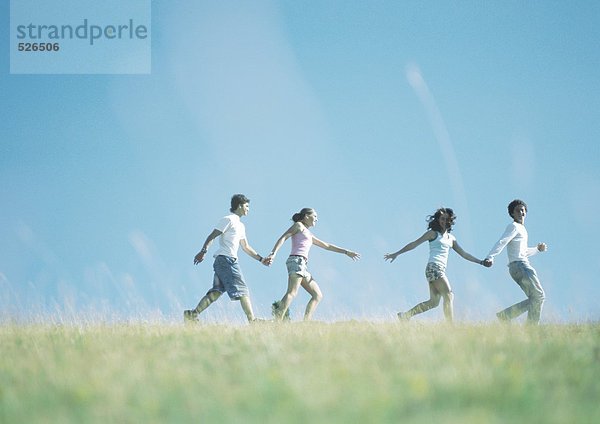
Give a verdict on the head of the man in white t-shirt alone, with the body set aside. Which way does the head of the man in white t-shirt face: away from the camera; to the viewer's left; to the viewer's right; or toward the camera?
to the viewer's right

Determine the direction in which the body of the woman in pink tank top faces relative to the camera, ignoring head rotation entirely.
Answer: to the viewer's right

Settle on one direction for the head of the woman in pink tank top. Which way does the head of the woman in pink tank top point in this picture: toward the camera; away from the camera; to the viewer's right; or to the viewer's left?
to the viewer's right

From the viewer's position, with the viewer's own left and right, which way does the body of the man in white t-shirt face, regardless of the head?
facing to the right of the viewer

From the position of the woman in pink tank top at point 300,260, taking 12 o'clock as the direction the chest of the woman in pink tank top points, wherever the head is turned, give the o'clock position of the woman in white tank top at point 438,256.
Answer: The woman in white tank top is roughly at 12 o'clock from the woman in pink tank top.

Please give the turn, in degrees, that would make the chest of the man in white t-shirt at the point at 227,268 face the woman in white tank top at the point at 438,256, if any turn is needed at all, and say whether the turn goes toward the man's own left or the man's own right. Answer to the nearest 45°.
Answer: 0° — they already face them
